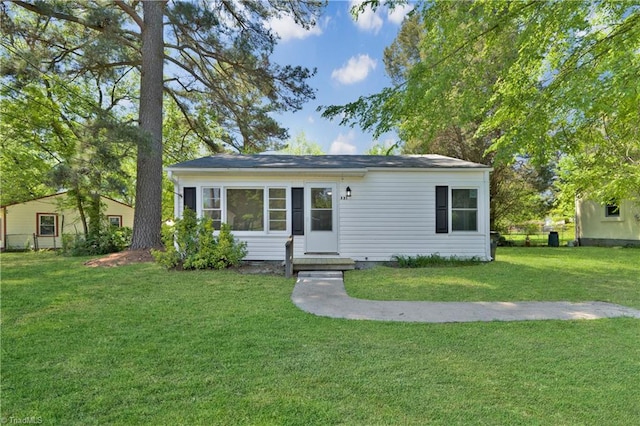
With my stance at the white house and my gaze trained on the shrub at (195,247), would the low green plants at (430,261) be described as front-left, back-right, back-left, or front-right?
back-left

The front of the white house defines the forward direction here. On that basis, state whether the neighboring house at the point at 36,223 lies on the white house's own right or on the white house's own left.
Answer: on the white house's own right

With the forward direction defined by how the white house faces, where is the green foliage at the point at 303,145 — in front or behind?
behind

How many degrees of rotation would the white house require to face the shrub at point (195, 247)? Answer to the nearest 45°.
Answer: approximately 90° to its right

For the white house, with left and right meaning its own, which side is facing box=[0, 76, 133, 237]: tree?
right

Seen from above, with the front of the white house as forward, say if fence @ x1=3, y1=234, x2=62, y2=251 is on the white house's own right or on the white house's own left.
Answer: on the white house's own right

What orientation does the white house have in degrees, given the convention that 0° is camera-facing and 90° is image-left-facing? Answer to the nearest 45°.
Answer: approximately 0°

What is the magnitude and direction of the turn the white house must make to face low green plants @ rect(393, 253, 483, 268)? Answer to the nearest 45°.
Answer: approximately 90° to its left
